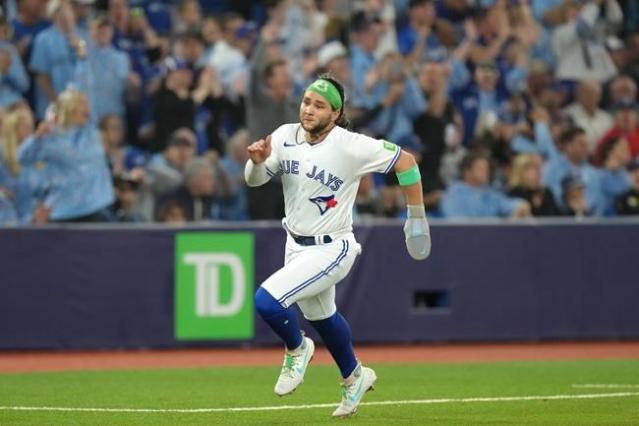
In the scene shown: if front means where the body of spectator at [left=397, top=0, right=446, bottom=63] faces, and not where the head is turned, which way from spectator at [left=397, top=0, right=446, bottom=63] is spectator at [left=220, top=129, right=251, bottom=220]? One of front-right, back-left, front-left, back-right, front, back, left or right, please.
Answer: front-right

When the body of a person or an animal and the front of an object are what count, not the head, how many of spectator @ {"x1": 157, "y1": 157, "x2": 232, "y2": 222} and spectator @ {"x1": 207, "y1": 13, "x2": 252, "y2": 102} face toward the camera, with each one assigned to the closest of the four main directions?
2

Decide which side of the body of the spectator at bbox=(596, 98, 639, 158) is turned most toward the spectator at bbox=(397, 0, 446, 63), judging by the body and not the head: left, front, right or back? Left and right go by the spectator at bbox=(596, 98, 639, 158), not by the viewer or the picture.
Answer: right

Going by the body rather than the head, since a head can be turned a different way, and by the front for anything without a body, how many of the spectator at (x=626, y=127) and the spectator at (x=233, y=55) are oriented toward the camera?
2

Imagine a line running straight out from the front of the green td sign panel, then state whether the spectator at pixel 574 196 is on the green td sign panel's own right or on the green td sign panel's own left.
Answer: on the green td sign panel's own left
